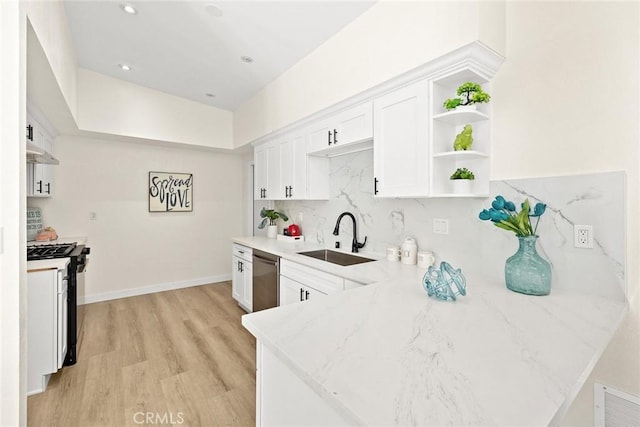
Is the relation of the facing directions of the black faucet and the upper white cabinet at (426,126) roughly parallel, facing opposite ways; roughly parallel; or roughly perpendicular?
roughly parallel

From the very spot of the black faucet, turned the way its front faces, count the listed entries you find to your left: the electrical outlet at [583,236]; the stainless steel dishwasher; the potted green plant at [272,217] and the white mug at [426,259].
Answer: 2

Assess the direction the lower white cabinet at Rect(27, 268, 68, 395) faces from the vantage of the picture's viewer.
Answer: facing to the right of the viewer

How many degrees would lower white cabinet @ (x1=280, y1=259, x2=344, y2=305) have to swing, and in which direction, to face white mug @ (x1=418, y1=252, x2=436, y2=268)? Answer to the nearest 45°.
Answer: approximately 135° to its left

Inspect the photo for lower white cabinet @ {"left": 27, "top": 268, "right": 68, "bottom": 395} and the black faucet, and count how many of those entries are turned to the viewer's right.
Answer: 1

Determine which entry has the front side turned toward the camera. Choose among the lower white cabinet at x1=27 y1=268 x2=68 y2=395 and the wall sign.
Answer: the wall sign

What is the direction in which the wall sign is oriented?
toward the camera

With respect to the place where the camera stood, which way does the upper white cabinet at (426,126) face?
facing the viewer and to the left of the viewer

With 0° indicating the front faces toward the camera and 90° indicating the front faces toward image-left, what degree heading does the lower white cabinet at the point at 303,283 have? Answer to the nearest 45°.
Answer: approximately 45°

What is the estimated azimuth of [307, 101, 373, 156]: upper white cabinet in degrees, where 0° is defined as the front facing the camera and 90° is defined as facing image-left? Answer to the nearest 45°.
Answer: approximately 45°

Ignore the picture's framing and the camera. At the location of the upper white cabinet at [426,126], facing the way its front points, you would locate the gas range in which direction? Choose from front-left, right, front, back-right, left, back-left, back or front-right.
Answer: front-right

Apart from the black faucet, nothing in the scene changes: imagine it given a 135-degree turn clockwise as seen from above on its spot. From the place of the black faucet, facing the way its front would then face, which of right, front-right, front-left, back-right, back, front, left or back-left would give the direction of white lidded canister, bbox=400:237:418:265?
back-right

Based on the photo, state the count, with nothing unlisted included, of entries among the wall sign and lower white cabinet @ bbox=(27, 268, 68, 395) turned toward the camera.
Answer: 1

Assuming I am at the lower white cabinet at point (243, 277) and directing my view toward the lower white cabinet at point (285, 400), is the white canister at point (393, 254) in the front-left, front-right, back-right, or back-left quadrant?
front-left
